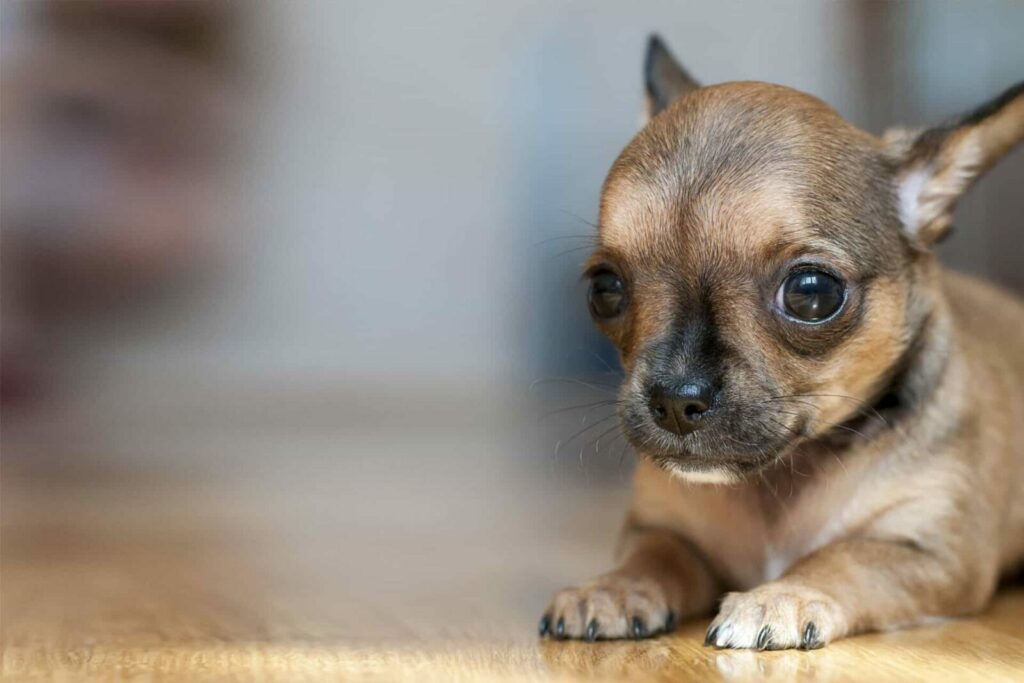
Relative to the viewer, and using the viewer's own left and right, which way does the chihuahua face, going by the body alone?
facing the viewer and to the left of the viewer
